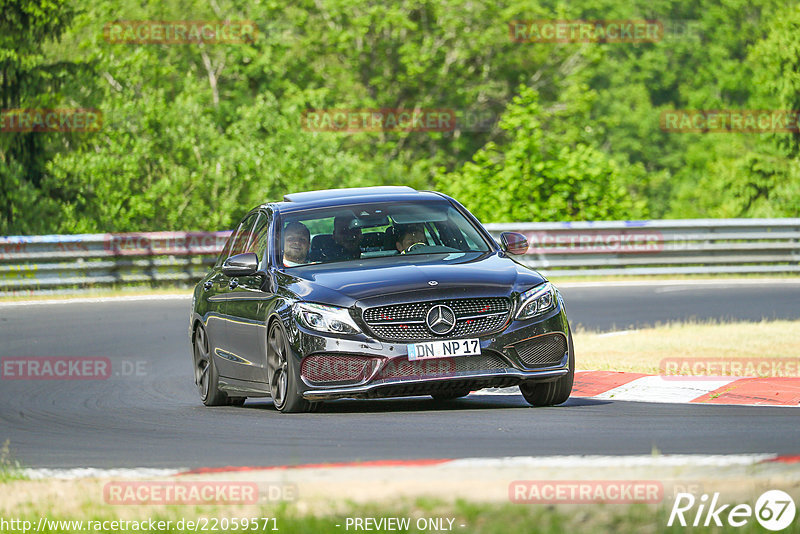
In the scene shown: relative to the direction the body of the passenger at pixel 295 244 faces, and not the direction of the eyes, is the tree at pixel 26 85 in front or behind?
behind

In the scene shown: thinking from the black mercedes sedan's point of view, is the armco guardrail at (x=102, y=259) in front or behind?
behind

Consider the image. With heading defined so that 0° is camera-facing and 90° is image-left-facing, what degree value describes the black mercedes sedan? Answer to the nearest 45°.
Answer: approximately 315°

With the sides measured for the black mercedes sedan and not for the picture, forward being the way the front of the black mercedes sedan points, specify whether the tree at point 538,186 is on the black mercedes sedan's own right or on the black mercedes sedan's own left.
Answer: on the black mercedes sedan's own left

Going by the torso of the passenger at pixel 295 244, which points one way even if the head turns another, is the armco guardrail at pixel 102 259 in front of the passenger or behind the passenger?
behind

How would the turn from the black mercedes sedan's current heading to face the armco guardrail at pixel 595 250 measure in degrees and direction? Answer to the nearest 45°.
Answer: approximately 135° to its left
